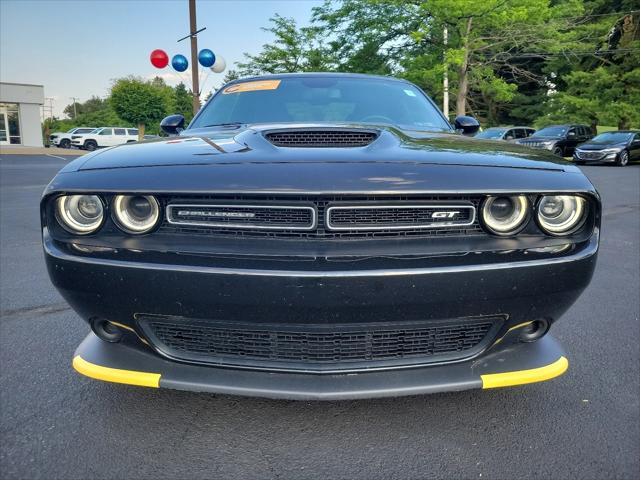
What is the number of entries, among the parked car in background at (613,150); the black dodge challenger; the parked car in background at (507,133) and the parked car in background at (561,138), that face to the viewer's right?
0

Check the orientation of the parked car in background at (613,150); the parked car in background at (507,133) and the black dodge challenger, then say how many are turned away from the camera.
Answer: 0

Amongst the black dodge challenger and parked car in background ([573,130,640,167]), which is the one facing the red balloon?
the parked car in background

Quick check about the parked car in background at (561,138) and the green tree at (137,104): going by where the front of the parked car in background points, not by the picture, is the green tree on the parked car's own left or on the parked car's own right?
on the parked car's own right

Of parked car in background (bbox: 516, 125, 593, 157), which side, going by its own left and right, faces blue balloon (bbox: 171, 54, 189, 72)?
front

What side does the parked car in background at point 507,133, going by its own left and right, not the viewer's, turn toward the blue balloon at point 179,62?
front

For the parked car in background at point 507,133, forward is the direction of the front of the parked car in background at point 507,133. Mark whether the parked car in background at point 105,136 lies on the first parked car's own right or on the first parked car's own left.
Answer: on the first parked car's own right

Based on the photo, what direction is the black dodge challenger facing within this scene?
toward the camera

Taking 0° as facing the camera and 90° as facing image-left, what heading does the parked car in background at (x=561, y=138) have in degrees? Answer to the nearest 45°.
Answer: approximately 45°

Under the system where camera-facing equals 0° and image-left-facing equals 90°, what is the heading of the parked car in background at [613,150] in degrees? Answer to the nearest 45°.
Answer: approximately 45°

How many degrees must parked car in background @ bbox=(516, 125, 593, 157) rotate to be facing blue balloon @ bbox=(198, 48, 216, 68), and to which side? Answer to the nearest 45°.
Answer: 0° — it already faces it

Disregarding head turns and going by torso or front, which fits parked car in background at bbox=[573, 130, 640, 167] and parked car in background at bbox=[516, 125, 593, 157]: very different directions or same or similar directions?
same or similar directions

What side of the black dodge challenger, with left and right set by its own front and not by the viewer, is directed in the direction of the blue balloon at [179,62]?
back

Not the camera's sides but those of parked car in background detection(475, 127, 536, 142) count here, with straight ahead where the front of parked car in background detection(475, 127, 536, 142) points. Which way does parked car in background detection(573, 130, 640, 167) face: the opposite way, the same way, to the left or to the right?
the same way

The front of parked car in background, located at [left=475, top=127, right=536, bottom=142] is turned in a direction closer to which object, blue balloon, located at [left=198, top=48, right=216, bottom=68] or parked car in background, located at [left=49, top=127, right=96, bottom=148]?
the blue balloon
